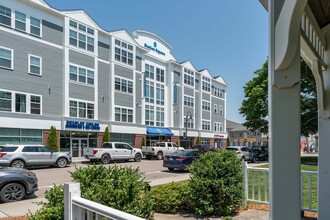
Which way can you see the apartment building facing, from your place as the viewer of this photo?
facing the viewer and to the right of the viewer

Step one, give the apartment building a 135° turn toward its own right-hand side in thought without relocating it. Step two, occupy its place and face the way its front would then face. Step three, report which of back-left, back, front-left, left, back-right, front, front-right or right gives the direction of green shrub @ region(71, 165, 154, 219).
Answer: left

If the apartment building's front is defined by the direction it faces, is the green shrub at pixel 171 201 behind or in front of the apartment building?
in front

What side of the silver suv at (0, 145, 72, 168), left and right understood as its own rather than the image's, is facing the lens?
right

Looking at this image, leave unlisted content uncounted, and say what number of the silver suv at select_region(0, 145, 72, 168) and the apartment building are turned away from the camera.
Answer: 0

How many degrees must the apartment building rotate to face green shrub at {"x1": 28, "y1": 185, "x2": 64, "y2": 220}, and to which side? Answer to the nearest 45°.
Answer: approximately 45° to its right

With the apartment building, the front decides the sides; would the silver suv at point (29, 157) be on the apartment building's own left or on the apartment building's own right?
on the apartment building's own right
